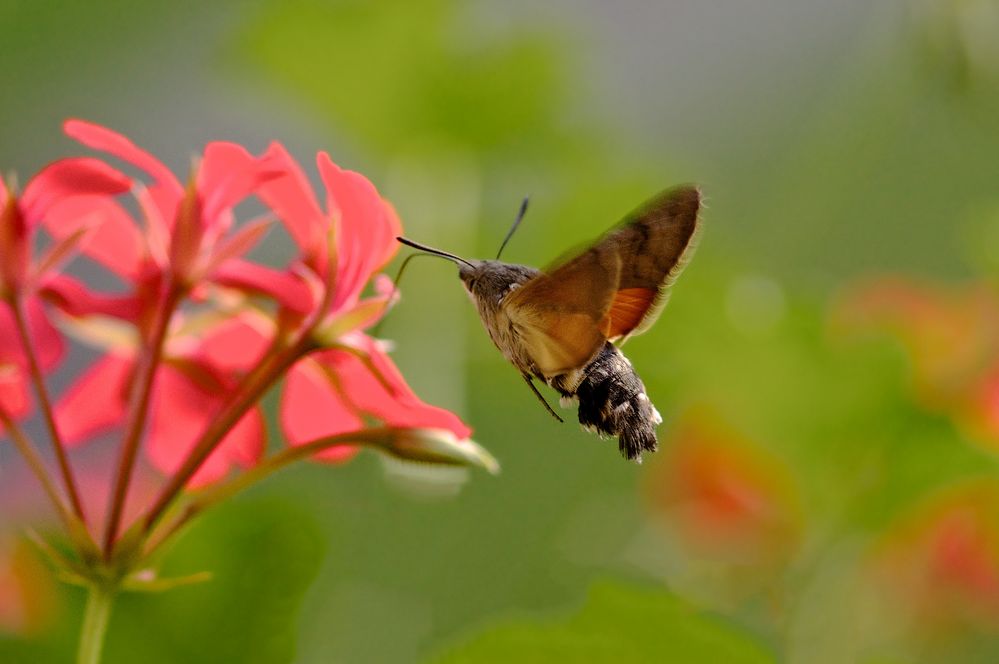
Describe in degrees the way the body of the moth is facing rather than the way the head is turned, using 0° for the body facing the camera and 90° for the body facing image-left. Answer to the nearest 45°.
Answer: approximately 90°

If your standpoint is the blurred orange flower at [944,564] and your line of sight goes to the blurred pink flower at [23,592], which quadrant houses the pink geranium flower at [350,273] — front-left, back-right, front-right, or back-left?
front-left
